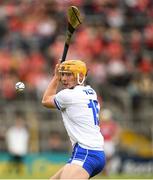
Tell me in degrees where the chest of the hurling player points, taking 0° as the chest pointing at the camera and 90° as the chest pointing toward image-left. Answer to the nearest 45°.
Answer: approximately 90°
